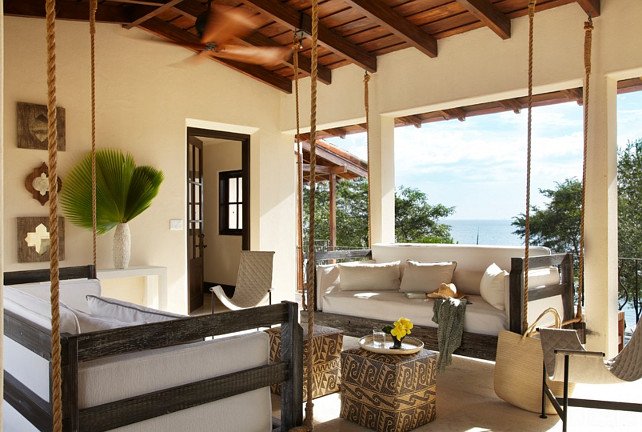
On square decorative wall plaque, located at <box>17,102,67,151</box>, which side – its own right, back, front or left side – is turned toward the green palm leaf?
left

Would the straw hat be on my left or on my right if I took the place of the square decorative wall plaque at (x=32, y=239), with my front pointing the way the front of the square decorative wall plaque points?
on my left

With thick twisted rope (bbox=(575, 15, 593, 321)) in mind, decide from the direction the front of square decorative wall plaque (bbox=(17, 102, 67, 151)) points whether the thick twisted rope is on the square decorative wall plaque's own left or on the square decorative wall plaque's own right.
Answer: on the square decorative wall plaque's own left

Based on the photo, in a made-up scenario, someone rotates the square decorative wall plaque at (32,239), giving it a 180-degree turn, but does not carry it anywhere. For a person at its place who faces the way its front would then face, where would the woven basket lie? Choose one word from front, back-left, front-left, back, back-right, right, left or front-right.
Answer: back-right

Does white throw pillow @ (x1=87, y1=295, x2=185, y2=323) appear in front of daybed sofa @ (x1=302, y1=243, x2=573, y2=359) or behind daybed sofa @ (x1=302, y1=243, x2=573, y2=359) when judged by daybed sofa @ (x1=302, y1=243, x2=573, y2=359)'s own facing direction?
in front

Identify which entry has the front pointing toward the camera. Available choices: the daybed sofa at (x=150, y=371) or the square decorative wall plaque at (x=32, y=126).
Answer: the square decorative wall plaque

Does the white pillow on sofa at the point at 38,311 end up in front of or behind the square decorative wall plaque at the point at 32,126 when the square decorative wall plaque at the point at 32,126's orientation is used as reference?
in front

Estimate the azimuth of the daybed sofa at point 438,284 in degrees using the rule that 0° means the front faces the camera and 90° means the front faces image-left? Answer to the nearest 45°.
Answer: approximately 45°

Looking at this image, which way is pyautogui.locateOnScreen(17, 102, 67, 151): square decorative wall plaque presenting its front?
toward the camera

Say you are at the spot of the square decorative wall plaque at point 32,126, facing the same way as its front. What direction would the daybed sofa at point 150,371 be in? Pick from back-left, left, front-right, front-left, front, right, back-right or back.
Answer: front

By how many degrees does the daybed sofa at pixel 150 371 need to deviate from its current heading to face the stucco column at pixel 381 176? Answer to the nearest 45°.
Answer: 0° — it already faces it

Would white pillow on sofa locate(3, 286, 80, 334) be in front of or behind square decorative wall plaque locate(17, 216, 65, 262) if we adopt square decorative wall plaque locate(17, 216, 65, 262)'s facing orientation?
in front

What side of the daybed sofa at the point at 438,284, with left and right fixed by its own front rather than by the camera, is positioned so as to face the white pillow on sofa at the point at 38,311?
front

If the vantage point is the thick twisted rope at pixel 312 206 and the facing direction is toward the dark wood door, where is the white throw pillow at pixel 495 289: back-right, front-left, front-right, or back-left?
front-right

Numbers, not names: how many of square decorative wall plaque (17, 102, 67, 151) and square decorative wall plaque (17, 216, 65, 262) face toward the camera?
2

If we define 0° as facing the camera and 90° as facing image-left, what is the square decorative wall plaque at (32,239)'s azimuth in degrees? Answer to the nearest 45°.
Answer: approximately 0°
